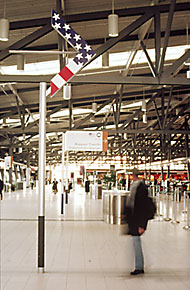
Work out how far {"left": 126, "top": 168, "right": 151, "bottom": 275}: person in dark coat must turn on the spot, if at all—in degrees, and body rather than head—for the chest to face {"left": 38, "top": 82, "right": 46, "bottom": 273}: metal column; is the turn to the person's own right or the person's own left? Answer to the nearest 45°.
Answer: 0° — they already face it

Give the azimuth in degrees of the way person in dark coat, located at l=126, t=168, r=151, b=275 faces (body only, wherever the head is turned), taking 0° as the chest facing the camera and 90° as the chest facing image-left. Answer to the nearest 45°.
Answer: approximately 90°

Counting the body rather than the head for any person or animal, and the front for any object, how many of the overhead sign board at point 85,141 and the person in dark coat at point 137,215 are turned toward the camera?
1

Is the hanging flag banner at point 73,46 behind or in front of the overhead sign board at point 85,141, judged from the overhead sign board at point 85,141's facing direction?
in front

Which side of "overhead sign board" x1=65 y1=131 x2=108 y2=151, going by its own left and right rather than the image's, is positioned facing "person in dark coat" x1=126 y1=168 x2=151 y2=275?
front

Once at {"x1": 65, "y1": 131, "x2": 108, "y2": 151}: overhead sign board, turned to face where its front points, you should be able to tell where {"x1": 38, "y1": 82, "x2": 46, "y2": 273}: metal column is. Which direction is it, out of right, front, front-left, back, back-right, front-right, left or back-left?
front

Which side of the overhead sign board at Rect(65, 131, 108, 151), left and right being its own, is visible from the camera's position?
front

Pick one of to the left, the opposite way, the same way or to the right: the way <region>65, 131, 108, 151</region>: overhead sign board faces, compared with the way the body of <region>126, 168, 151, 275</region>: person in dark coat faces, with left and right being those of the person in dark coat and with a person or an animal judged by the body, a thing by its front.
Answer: to the left

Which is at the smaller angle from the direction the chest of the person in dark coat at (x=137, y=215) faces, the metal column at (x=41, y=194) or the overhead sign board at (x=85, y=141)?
the metal column
